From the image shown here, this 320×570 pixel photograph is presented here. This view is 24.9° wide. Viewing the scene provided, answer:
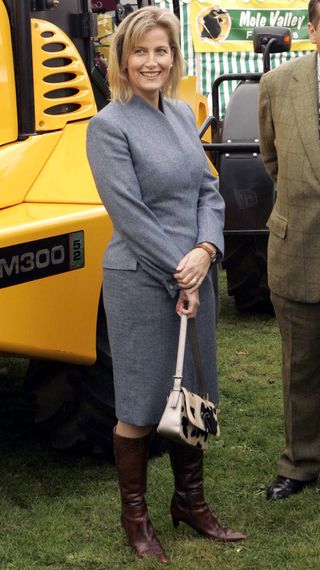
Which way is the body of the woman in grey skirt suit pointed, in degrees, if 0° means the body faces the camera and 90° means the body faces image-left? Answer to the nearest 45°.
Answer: approximately 315°

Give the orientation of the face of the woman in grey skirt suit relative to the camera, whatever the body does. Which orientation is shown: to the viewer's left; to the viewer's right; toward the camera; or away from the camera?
toward the camera

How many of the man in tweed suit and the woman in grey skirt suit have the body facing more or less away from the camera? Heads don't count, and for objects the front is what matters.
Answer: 0

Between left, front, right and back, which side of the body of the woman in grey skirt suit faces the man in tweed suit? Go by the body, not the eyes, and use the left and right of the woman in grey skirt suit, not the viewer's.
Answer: left

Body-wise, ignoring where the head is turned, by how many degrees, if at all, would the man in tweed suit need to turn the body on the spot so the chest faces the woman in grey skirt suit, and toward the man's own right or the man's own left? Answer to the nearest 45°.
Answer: approximately 45° to the man's own right

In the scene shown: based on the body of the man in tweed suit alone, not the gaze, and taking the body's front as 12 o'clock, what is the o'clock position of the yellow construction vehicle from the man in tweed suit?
The yellow construction vehicle is roughly at 3 o'clock from the man in tweed suit.

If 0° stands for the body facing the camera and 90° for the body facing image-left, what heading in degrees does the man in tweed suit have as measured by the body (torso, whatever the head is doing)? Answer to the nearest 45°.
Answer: approximately 0°

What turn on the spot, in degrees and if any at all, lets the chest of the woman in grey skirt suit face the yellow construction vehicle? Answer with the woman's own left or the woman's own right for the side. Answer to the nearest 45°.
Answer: approximately 180°
